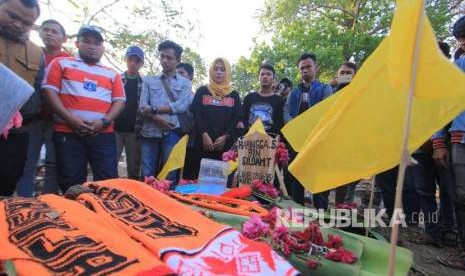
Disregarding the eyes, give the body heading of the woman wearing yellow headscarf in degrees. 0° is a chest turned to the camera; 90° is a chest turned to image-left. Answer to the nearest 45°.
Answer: approximately 0°

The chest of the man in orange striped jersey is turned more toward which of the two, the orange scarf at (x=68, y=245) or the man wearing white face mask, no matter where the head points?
the orange scarf

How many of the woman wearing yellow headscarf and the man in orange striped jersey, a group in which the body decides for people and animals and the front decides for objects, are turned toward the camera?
2

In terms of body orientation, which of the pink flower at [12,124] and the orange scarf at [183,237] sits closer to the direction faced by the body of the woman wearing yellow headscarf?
the orange scarf

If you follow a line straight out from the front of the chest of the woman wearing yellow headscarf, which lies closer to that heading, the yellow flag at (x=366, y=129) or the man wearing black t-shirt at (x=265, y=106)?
the yellow flag

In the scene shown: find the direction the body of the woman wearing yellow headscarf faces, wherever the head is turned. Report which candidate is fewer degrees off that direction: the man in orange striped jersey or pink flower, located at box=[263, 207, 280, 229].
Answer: the pink flower
